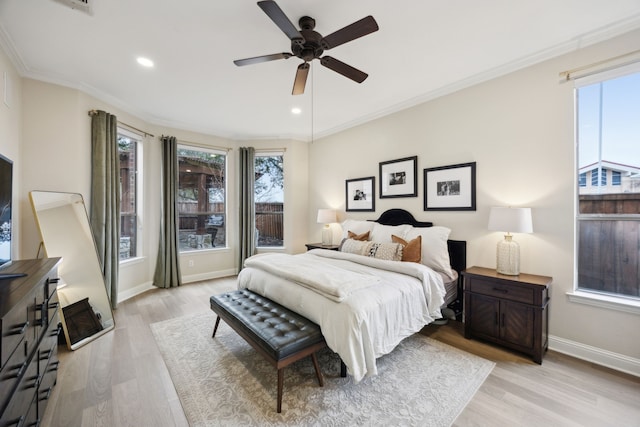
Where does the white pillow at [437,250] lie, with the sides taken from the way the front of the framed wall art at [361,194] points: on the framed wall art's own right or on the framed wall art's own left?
on the framed wall art's own left

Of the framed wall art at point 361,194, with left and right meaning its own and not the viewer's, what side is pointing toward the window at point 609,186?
left

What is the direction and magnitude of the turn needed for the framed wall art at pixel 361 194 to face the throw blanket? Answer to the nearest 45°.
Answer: approximately 45° to its left

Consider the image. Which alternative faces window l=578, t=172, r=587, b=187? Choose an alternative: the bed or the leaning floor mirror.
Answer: the leaning floor mirror

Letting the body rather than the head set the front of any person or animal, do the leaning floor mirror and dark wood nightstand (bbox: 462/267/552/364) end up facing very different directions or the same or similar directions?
very different directions

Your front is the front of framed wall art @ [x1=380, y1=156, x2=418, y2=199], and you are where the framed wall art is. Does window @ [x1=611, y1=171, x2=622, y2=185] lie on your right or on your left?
on your left

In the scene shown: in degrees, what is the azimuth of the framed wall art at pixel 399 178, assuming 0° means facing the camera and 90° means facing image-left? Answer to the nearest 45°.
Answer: approximately 45°
